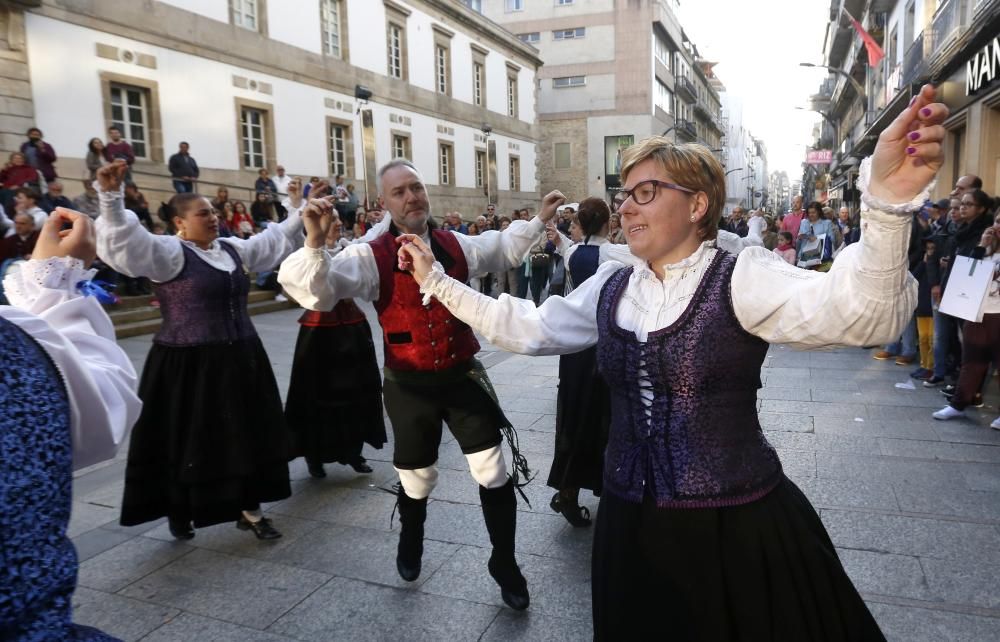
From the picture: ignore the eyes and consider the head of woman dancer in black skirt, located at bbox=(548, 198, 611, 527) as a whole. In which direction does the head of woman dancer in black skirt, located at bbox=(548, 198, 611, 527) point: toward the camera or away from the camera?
away from the camera

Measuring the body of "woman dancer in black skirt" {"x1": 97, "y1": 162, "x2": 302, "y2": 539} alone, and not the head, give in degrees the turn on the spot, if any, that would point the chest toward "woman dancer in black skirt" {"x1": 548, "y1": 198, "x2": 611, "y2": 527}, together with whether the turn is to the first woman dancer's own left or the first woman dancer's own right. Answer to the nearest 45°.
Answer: approximately 45° to the first woman dancer's own left

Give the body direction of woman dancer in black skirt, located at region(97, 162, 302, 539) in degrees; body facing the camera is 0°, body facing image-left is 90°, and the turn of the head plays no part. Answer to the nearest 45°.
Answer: approximately 315°

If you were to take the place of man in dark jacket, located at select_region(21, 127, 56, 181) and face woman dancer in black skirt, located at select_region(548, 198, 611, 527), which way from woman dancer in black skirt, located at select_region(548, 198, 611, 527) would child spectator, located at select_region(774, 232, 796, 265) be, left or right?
left

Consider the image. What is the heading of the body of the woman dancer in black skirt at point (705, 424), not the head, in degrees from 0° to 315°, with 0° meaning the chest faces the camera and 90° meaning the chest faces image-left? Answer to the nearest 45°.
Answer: approximately 45°

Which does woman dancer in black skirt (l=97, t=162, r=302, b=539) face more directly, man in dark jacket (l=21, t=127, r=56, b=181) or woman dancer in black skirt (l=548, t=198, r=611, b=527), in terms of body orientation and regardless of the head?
the woman dancer in black skirt

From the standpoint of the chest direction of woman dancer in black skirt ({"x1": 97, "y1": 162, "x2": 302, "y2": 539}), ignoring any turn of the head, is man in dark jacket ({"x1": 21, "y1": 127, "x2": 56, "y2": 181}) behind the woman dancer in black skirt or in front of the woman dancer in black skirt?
behind

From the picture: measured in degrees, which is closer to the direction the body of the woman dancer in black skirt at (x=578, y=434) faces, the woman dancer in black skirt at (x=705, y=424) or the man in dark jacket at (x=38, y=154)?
the man in dark jacket

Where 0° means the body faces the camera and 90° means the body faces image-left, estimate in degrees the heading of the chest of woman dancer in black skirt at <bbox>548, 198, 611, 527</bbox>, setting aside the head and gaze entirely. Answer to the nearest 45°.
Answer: approximately 180°

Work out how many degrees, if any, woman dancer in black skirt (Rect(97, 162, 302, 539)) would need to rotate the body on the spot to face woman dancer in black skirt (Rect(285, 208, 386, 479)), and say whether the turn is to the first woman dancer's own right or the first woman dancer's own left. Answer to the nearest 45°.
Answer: approximately 90° to the first woman dancer's own left

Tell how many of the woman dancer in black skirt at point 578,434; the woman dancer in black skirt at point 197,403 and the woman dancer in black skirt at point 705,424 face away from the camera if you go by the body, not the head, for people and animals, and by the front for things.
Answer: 1
